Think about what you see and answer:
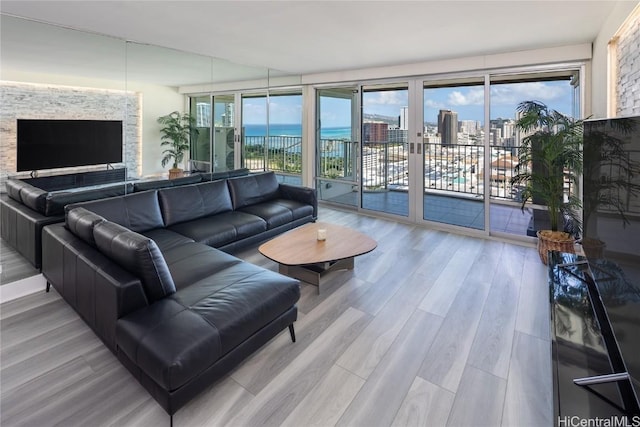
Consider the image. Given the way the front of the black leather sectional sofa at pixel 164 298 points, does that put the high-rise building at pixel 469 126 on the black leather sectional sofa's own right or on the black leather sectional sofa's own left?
on the black leather sectional sofa's own left

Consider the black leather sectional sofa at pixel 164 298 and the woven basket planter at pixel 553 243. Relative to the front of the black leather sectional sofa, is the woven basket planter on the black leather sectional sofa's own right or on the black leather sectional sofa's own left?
on the black leather sectional sofa's own left

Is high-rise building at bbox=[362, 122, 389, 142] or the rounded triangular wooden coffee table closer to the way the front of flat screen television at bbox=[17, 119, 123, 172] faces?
the rounded triangular wooden coffee table

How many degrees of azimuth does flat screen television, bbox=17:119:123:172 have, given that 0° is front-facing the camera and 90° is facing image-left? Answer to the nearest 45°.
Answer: approximately 315°
